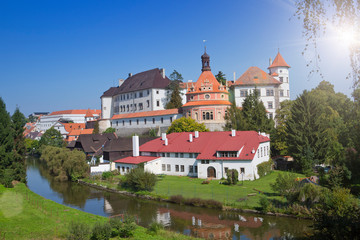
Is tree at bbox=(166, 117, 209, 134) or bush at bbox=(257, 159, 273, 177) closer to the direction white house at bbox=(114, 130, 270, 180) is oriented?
the bush

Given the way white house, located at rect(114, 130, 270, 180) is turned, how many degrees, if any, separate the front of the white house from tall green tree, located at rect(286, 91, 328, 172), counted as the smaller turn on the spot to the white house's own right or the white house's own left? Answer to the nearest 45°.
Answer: approximately 90° to the white house's own left

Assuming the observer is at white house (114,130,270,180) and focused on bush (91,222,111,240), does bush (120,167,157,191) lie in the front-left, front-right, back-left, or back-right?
front-right

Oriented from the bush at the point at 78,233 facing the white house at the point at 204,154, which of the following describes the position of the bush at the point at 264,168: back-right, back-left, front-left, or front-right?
front-right

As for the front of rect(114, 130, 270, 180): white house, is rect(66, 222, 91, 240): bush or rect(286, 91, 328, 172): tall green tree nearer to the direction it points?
the bush

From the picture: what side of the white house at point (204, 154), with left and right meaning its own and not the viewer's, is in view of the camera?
front

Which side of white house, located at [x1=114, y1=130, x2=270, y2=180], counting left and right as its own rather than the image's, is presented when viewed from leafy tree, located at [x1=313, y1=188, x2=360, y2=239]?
front

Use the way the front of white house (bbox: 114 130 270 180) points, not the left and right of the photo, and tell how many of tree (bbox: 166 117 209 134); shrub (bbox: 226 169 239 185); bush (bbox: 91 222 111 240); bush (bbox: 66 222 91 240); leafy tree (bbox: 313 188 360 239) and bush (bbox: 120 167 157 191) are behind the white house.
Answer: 1

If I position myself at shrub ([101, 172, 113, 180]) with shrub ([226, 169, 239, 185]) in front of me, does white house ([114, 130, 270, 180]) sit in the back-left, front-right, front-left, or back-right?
front-left

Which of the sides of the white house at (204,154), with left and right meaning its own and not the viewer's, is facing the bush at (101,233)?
front

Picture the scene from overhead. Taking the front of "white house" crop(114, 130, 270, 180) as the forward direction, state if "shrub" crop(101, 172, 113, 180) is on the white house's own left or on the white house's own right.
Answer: on the white house's own right

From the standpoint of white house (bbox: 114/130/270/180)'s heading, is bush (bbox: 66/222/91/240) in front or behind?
in front

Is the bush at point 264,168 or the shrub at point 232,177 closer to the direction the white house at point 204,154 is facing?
the shrub

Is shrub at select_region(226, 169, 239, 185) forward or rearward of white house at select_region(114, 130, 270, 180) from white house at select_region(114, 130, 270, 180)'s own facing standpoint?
forward

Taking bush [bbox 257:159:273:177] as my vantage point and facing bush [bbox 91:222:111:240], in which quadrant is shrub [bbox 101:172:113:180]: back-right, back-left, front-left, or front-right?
front-right

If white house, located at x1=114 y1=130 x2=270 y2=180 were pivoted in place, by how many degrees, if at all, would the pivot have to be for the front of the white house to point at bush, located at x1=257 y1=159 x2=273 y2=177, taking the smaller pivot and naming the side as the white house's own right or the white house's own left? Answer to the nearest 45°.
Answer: approximately 45° to the white house's own left
